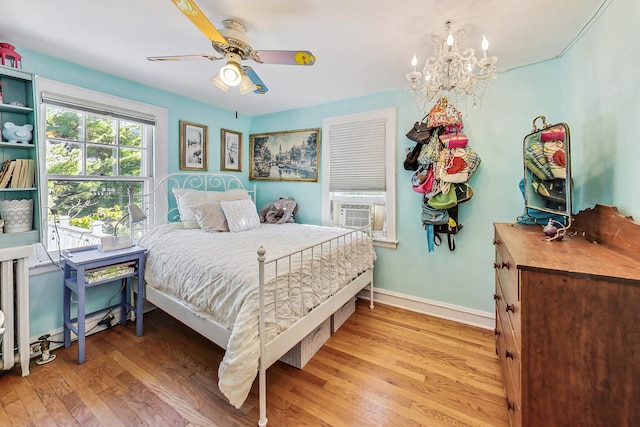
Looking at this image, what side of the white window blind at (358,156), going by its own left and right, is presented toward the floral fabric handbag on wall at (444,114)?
left

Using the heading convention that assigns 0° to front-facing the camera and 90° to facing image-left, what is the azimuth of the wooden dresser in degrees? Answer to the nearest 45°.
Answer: approximately 90°

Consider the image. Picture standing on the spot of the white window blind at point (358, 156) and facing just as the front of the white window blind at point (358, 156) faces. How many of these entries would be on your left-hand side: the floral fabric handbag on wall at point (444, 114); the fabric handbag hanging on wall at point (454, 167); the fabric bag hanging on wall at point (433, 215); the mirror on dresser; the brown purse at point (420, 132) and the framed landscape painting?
5

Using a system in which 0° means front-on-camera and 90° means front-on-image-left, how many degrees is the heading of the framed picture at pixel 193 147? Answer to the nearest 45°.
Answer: approximately 315°

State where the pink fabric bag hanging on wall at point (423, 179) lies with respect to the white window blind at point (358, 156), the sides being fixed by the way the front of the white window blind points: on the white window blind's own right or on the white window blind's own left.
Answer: on the white window blind's own left

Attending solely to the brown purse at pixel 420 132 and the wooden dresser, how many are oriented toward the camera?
1

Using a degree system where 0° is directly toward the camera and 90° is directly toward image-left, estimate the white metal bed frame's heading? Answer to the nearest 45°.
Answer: approximately 315°

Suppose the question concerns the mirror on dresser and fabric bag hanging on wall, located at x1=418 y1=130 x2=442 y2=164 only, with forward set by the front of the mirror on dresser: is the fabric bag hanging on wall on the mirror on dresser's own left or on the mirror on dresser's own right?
on the mirror on dresser's own right

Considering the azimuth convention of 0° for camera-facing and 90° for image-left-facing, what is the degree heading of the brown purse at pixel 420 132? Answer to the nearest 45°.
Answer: approximately 0°

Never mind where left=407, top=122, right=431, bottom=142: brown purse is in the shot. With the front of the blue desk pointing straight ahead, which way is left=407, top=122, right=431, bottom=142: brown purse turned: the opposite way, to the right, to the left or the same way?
to the right

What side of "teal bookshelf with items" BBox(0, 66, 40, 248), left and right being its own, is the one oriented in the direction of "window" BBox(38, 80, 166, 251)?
left
